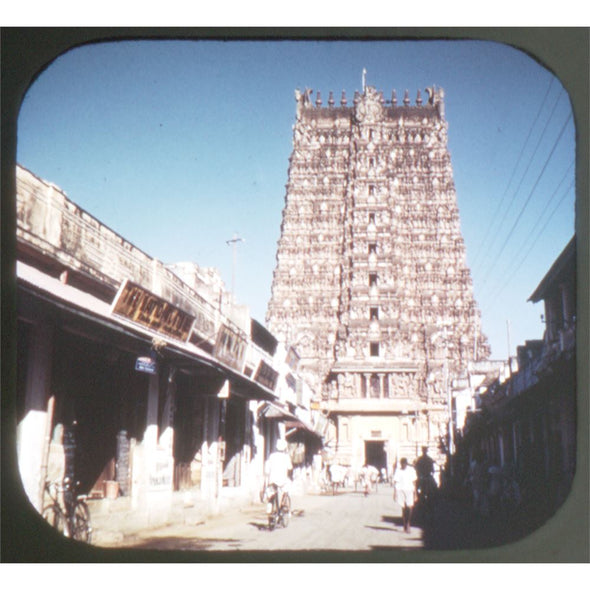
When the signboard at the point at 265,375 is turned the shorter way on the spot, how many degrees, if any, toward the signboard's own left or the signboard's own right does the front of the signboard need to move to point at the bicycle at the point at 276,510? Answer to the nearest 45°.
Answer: approximately 45° to the signboard's own right

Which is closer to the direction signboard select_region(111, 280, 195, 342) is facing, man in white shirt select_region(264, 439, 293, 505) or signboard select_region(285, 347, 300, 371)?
the man in white shirt

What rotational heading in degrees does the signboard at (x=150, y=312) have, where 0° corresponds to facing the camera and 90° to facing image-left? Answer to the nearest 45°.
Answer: approximately 315°

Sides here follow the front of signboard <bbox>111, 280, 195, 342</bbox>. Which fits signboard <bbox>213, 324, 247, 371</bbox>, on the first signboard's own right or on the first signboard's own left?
on the first signboard's own left

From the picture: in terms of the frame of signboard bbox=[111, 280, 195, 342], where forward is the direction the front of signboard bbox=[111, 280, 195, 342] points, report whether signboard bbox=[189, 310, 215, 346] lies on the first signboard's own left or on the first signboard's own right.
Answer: on the first signboard's own left

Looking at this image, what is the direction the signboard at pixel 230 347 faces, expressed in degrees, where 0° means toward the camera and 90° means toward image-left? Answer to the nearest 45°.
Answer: approximately 315°

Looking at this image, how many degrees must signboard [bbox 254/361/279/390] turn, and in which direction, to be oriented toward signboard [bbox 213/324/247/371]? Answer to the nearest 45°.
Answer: approximately 45° to its right
